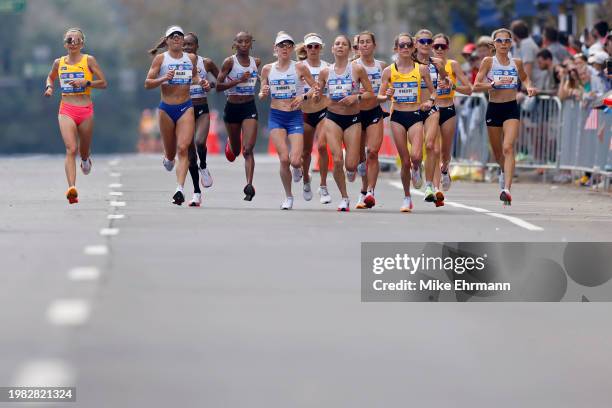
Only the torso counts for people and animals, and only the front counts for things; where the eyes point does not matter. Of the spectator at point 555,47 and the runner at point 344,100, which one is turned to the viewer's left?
the spectator

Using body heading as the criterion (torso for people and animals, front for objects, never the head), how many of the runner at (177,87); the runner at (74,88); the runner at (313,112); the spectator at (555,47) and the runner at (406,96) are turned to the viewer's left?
1

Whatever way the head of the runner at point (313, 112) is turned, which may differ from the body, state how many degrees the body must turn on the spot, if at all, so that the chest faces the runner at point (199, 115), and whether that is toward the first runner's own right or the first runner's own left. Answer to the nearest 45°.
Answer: approximately 90° to the first runner's own right

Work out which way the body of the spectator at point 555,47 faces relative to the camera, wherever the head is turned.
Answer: to the viewer's left

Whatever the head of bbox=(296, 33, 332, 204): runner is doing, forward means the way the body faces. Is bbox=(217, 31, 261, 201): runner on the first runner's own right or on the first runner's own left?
on the first runner's own right

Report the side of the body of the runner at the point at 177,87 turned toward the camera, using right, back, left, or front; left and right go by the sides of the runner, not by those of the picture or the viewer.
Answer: front

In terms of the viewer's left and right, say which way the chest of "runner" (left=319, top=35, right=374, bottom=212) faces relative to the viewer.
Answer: facing the viewer

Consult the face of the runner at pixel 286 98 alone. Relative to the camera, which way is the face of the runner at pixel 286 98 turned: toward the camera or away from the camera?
toward the camera

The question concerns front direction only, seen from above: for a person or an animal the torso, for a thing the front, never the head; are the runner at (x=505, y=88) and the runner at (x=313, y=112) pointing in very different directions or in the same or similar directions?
same or similar directions

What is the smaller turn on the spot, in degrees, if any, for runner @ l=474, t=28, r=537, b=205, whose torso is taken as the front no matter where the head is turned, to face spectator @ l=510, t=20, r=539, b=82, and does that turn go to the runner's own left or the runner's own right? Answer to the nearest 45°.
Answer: approximately 180°

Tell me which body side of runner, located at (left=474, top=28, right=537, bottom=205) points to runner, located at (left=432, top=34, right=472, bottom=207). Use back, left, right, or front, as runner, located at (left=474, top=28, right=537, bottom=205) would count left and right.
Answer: right

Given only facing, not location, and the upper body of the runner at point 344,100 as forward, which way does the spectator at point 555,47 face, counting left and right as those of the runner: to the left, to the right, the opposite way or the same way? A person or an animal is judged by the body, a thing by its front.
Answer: to the right
